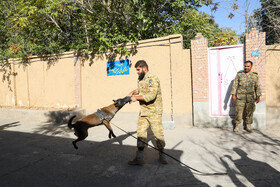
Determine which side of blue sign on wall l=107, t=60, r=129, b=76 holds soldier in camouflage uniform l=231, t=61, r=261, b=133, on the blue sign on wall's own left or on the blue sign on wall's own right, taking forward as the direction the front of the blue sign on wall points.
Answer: on the blue sign on wall's own left

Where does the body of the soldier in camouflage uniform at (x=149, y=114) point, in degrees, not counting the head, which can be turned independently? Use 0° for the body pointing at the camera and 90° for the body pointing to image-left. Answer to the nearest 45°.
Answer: approximately 90°

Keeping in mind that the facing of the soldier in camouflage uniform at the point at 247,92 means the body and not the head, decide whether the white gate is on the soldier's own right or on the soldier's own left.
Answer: on the soldier's own right

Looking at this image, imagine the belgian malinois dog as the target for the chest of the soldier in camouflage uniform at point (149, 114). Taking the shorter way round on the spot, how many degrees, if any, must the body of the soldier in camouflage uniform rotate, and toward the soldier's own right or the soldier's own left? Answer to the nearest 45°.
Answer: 0° — they already face it

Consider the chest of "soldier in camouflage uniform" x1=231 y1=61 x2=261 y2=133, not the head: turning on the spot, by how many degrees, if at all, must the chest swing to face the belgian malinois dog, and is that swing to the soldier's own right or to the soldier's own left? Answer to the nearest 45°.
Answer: approximately 45° to the soldier's own right

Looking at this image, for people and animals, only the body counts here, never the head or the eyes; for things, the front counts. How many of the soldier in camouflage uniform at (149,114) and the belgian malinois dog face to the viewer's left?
1

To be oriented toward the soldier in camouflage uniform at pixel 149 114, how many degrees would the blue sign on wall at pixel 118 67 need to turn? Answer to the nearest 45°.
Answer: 0° — it already faces them

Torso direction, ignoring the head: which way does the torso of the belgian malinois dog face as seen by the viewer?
to the viewer's right
